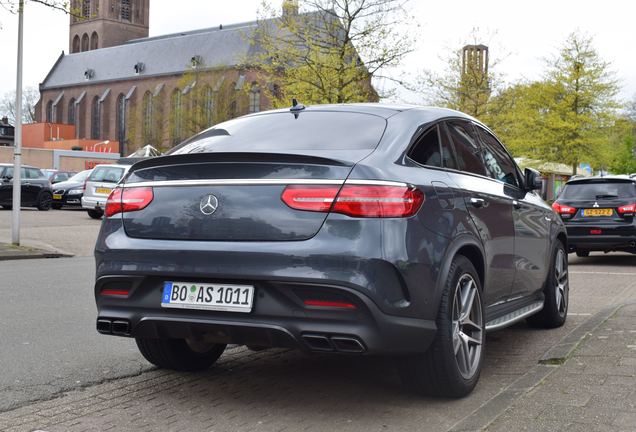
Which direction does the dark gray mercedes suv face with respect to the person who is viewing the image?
facing away from the viewer and to the right of the viewer

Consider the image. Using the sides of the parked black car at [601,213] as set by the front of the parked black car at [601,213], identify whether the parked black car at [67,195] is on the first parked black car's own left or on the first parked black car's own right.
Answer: on the first parked black car's own left

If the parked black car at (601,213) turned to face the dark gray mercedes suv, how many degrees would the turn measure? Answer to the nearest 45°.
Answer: approximately 180°

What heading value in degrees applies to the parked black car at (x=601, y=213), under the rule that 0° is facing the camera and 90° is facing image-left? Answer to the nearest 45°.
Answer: approximately 180°

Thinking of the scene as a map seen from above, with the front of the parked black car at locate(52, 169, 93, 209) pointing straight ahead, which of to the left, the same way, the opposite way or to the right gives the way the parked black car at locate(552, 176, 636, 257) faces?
the opposite way

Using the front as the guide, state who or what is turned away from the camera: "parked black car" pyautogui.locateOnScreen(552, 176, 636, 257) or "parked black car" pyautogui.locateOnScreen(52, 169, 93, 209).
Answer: "parked black car" pyautogui.locateOnScreen(552, 176, 636, 257)

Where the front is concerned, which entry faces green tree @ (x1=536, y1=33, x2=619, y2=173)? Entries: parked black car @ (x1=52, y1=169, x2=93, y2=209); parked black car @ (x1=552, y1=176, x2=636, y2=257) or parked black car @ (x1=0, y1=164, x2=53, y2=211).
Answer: parked black car @ (x1=552, y1=176, x2=636, y2=257)

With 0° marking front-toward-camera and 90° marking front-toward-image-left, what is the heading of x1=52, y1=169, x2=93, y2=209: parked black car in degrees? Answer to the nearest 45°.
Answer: approximately 45°

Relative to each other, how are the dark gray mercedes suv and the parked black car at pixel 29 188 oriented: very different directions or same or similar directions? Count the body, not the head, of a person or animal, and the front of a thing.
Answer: very different directions

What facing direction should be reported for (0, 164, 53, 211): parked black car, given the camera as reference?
facing to the left of the viewer
